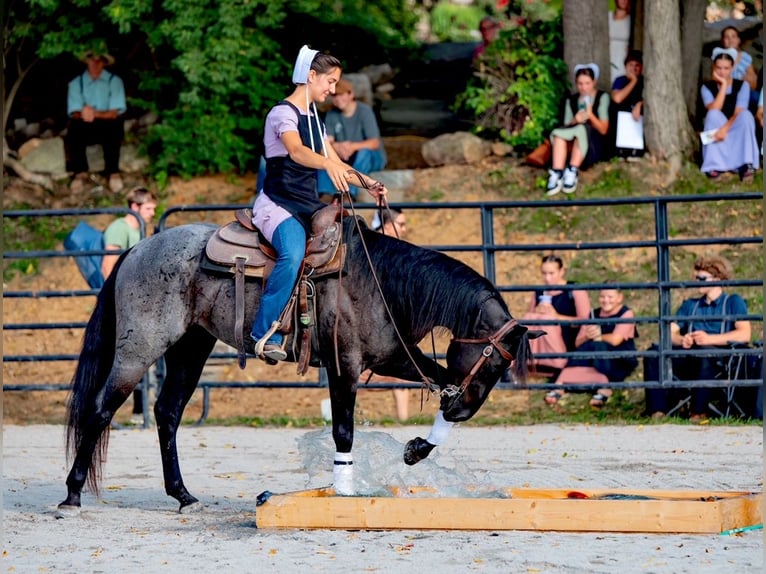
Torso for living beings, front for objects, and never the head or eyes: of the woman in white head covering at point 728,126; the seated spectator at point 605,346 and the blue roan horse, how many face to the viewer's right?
1

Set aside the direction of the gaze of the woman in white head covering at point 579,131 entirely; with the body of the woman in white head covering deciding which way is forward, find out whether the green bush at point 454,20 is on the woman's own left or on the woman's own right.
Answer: on the woman's own right

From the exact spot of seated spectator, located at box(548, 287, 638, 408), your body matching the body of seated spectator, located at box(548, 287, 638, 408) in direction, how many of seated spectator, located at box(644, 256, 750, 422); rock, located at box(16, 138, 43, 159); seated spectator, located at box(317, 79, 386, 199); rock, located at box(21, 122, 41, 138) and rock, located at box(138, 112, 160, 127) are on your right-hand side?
4

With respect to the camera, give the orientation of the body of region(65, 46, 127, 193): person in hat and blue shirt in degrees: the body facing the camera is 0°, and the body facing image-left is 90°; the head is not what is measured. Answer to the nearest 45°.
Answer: approximately 0°

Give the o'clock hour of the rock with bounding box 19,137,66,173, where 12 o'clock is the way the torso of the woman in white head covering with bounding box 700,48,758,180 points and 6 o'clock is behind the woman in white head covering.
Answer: The rock is roughly at 3 o'clock from the woman in white head covering.

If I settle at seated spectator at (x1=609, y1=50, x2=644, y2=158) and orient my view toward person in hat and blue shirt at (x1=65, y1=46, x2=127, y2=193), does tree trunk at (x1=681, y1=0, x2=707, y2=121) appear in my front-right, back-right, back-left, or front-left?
back-right

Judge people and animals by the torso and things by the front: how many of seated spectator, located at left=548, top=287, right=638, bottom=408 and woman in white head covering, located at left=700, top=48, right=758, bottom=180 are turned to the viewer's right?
0

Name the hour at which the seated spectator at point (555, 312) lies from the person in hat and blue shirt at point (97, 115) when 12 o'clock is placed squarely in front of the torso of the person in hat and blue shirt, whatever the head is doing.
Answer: The seated spectator is roughly at 11 o'clock from the person in hat and blue shirt.

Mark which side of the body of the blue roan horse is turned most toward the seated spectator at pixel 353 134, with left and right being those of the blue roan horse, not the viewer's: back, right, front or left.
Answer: left

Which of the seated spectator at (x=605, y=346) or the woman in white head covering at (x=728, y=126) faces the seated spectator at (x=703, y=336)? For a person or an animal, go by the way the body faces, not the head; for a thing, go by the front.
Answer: the woman in white head covering

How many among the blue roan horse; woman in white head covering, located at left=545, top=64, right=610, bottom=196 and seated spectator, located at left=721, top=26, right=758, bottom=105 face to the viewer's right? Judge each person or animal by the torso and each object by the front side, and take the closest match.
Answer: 1

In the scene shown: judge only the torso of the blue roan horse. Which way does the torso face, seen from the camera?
to the viewer's right

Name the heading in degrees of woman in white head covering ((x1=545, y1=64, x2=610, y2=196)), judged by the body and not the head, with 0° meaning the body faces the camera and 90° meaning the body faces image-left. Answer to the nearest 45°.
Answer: approximately 45°

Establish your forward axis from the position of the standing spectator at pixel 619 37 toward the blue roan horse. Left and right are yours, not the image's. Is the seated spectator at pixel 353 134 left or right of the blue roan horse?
right

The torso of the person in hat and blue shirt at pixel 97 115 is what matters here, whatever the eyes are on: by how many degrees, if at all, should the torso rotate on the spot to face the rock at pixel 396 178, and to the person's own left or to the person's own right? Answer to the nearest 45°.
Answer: approximately 45° to the person's own left
